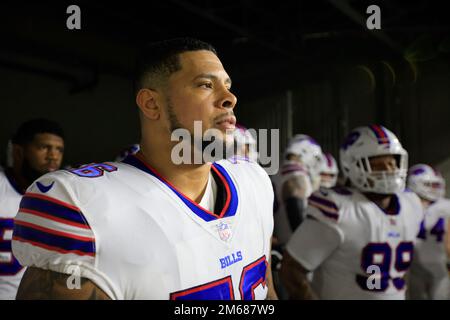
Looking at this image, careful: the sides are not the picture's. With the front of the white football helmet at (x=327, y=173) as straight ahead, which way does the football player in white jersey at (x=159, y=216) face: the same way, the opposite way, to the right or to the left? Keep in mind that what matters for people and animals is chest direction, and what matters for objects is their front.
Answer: the same way

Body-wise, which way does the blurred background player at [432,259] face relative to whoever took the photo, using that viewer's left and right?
facing the viewer and to the right of the viewer

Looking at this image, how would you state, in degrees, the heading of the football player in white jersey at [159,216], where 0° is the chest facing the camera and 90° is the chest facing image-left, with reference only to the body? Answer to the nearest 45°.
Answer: approximately 315°

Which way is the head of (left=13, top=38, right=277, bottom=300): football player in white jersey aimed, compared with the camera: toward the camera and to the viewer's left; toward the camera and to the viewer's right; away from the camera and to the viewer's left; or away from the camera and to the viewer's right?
toward the camera and to the viewer's right

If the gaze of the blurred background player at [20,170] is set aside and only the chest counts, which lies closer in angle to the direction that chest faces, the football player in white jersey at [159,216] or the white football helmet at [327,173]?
the football player in white jersey

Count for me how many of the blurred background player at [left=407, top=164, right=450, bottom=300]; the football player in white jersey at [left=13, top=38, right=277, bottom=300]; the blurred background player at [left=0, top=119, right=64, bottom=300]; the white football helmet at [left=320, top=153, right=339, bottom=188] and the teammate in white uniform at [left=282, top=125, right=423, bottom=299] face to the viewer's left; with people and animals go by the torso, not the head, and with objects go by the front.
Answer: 0

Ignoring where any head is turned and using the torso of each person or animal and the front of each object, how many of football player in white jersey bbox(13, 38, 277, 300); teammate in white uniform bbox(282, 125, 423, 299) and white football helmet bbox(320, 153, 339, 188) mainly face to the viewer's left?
0

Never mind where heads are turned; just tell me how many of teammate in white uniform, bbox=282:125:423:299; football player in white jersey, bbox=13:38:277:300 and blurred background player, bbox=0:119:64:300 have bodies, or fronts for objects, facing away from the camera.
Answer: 0

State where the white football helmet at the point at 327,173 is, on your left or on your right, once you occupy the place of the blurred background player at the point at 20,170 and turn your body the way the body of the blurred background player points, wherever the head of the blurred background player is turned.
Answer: on your left

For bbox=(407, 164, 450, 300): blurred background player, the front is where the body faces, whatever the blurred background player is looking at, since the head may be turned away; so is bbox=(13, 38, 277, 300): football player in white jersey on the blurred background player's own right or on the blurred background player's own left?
on the blurred background player's own right

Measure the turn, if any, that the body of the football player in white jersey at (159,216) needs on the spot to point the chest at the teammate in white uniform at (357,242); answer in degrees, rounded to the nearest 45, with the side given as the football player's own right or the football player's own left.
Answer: approximately 90° to the football player's own left

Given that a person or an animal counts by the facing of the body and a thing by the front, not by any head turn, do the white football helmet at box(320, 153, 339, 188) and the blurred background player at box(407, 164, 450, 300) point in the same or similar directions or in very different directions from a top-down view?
same or similar directions
